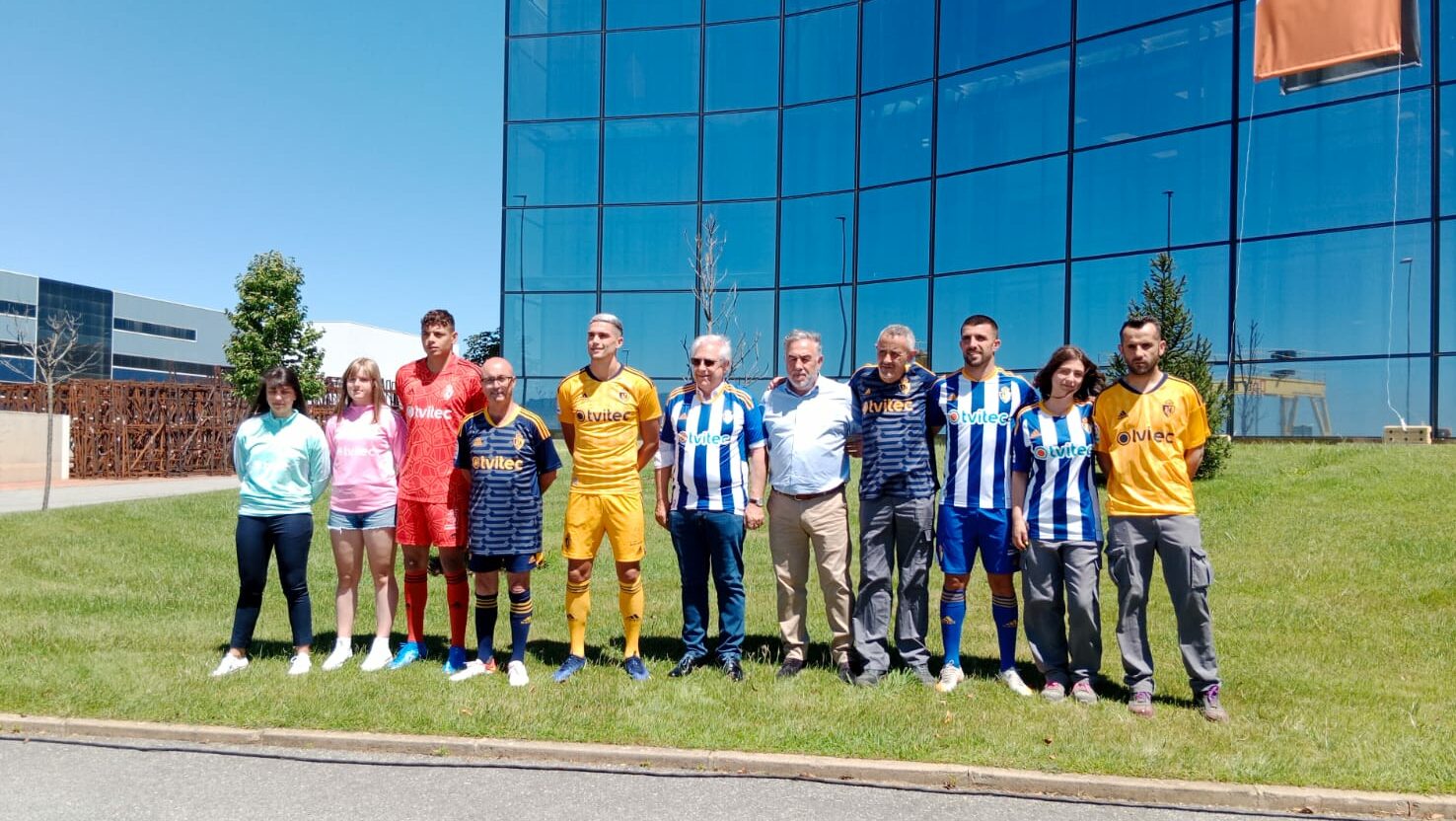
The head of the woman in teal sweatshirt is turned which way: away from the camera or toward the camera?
toward the camera

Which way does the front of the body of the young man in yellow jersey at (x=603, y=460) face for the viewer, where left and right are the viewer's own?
facing the viewer

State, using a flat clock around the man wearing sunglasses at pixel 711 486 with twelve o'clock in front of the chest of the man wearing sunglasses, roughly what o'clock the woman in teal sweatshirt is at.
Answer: The woman in teal sweatshirt is roughly at 3 o'clock from the man wearing sunglasses.

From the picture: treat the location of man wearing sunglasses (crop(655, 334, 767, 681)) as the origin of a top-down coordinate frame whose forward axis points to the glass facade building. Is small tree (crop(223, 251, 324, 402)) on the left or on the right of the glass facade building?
left

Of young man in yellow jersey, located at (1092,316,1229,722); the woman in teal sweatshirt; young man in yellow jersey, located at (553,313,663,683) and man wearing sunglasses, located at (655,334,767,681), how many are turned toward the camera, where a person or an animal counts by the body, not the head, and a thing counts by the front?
4

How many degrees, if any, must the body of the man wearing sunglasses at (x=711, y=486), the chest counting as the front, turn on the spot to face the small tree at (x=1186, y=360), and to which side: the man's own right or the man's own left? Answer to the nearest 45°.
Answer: approximately 135° to the man's own left

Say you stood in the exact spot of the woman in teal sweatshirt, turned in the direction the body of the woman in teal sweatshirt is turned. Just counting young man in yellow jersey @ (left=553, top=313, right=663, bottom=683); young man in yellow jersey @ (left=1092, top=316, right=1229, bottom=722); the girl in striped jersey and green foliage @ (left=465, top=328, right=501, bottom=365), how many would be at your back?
1

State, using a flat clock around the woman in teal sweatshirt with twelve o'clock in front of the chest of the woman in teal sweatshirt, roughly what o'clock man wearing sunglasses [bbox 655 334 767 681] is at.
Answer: The man wearing sunglasses is roughly at 10 o'clock from the woman in teal sweatshirt.

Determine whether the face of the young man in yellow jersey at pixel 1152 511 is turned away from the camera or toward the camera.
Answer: toward the camera

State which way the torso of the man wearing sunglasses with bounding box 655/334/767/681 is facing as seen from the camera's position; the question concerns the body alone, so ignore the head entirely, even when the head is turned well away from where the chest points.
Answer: toward the camera

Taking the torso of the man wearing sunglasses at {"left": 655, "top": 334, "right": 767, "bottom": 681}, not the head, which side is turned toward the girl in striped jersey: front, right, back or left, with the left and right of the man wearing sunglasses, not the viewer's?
left

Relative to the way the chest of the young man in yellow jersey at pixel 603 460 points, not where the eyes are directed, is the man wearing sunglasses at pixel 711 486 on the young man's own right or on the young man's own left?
on the young man's own left

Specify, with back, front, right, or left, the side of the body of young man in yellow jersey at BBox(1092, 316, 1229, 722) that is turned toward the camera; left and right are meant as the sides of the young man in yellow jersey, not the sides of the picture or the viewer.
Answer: front

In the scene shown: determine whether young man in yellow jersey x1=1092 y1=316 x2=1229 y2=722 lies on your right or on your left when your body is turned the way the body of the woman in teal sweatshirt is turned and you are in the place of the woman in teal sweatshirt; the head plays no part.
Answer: on your left

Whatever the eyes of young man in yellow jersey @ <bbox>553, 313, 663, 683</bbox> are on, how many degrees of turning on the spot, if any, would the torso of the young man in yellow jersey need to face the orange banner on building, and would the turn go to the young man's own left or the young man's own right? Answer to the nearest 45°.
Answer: approximately 135° to the young man's own left
